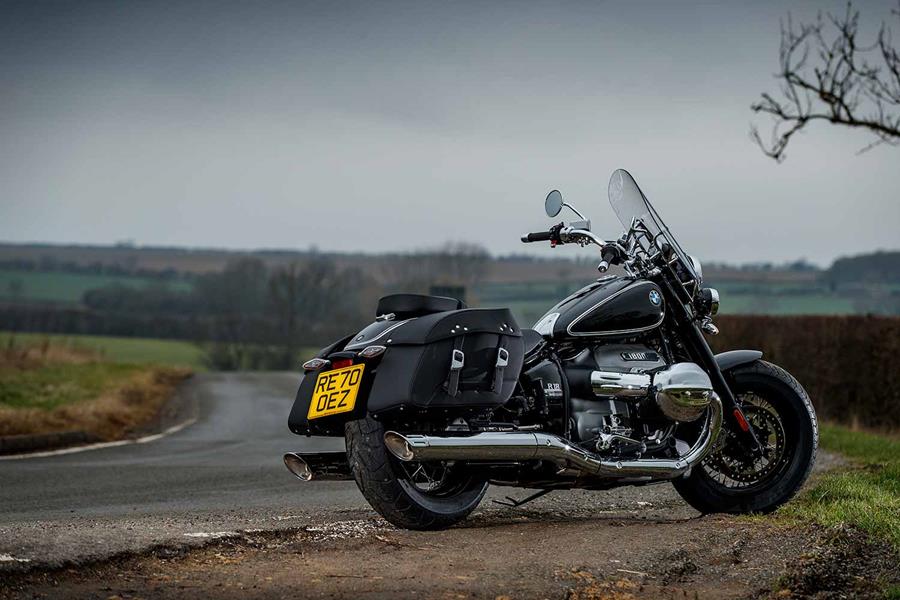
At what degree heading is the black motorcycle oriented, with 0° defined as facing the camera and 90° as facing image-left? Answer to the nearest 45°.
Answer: approximately 225°
